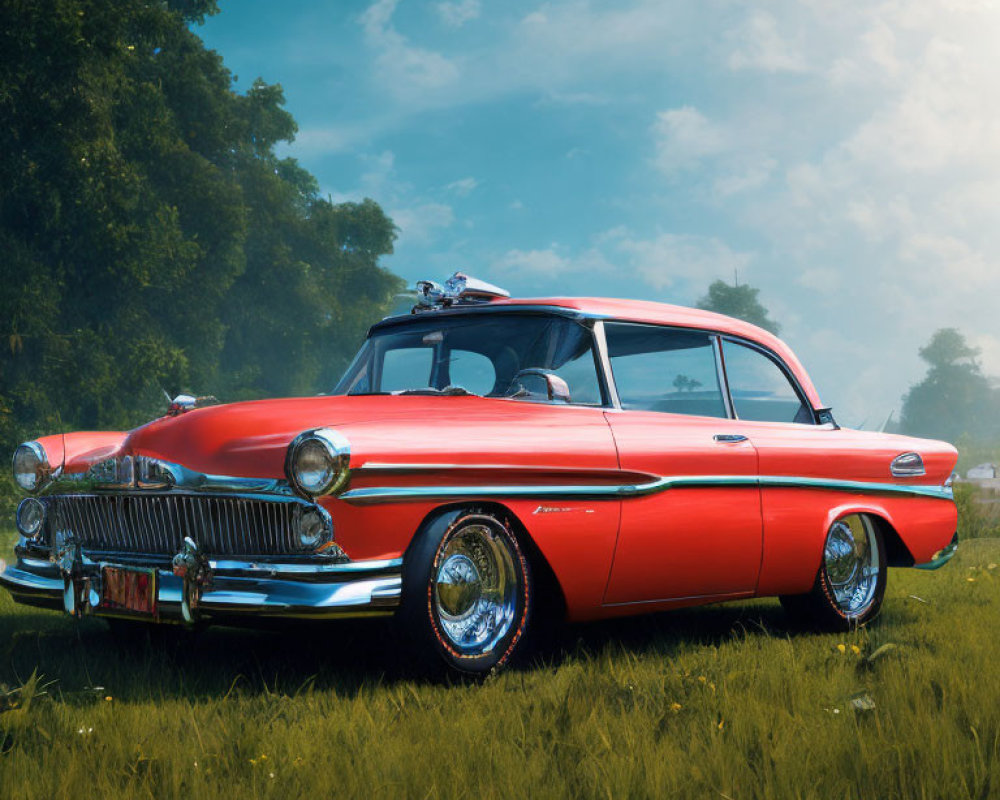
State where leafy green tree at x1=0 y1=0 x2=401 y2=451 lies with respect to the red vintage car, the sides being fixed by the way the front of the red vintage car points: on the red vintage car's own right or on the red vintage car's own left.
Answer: on the red vintage car's own right

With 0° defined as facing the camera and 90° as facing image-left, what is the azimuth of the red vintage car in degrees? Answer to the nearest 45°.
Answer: approximately 45°
